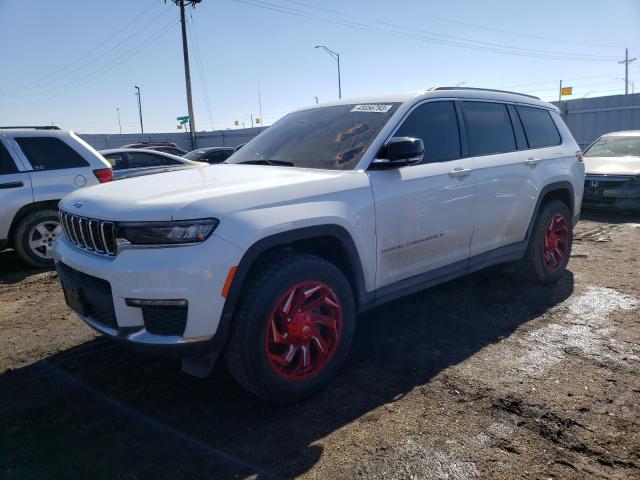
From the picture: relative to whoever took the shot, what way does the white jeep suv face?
facing the viewer and to the left of the viewer

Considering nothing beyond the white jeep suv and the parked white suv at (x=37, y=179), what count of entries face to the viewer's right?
0

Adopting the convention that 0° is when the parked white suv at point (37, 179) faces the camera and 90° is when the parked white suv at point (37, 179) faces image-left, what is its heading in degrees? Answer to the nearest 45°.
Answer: approximately 90°

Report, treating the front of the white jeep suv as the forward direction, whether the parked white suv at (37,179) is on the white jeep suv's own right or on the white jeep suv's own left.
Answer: on the white jeep suv's own right

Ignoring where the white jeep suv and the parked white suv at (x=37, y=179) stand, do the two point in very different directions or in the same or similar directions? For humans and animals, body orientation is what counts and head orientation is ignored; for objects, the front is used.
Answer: same or similar directions
